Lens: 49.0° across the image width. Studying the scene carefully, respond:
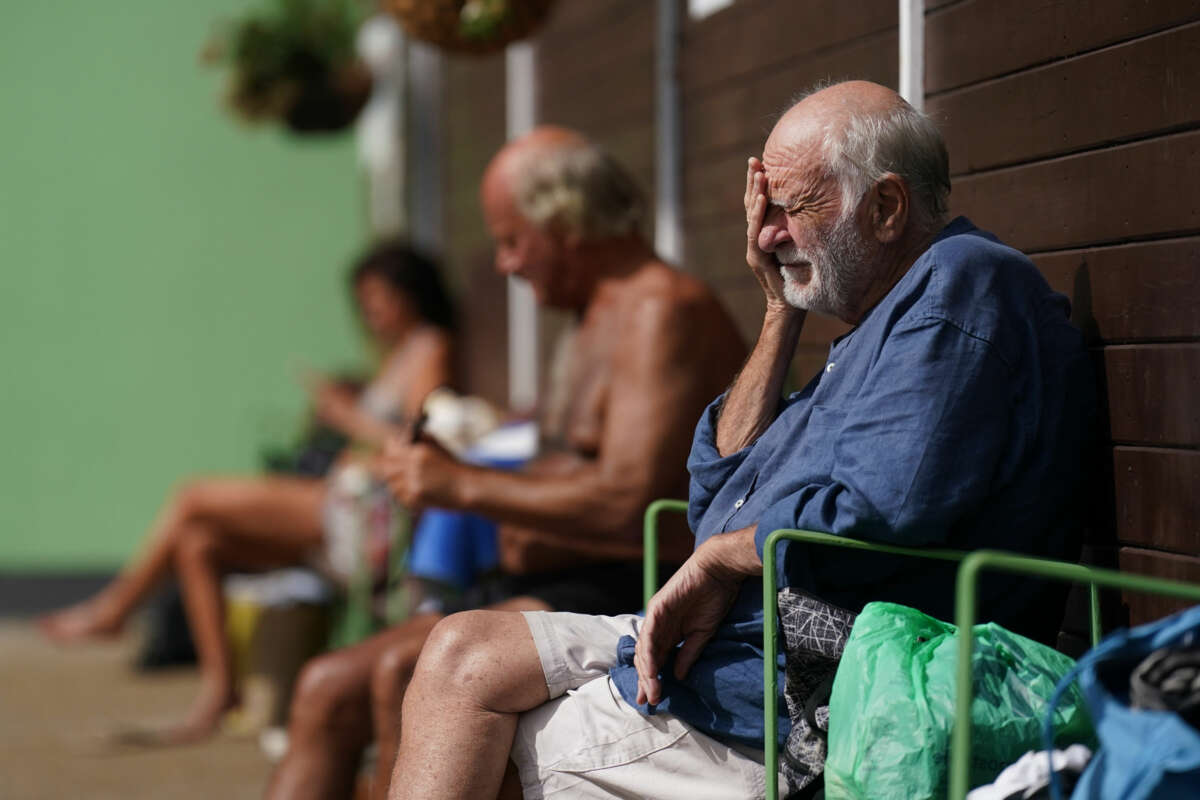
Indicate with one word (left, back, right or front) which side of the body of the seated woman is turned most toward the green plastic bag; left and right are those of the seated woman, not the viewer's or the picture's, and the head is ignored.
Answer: left

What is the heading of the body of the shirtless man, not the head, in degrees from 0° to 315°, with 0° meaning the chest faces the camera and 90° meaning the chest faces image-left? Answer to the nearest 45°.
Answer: approximately 90°

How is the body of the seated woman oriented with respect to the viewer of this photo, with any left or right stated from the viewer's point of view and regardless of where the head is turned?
facing to the left of the viewer

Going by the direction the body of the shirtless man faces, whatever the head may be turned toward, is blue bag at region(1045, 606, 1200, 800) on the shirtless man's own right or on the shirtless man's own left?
on the shirtless man's own left

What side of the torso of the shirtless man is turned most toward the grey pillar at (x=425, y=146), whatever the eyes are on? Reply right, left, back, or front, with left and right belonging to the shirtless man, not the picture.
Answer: right

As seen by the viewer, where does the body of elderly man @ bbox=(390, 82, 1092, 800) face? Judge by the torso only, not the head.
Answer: to the viewer's left

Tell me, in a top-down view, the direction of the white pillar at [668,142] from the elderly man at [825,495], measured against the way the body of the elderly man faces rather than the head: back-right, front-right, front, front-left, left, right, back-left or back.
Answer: right
